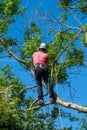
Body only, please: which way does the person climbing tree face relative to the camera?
away from the camera
